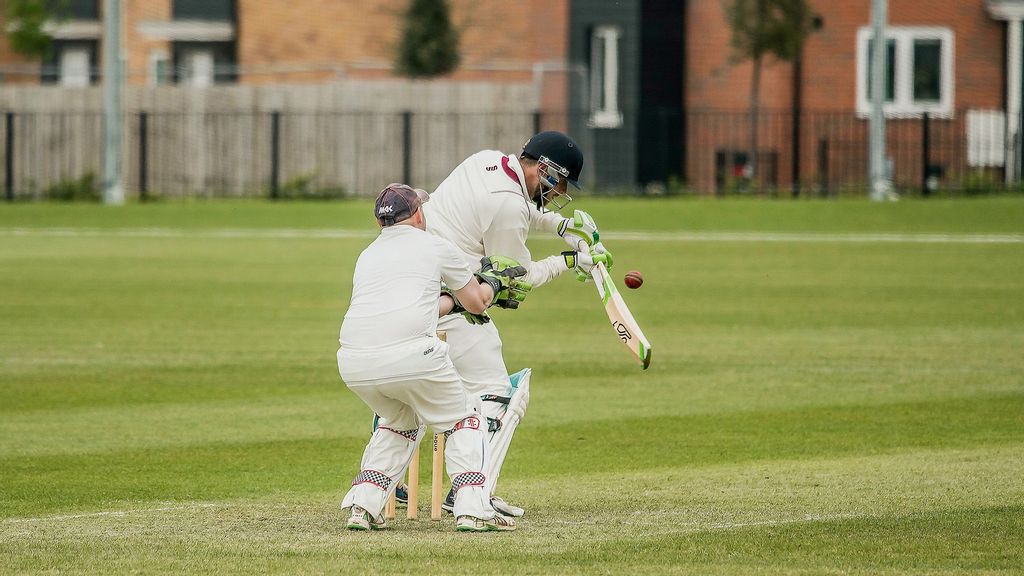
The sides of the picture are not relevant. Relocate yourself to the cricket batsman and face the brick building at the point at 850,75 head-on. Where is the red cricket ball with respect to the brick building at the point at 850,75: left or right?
right

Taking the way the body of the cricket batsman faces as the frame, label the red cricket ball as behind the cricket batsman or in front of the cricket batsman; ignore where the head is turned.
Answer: in front

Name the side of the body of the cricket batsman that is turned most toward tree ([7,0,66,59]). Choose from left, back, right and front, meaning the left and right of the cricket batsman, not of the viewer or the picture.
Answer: left

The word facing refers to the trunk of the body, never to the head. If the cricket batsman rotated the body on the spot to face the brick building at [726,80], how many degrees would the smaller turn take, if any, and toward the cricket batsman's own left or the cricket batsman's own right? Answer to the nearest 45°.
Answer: approximately 90° to the cricket batsman's own left

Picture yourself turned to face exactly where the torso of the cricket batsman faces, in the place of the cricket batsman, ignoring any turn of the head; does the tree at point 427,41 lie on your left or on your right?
on your left

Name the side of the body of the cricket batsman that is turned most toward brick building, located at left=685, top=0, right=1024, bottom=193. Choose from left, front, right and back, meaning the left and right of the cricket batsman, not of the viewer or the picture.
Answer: left

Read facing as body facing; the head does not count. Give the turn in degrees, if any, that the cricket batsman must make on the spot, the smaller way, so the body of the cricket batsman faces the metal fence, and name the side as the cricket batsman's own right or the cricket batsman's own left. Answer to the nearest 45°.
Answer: approximately 90° to the cricket batsman's own left

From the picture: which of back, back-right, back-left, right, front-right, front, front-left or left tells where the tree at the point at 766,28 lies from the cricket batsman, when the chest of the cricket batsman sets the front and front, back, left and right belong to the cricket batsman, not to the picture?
left

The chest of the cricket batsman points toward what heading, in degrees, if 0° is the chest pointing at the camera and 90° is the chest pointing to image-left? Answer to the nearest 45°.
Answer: approximately 270°

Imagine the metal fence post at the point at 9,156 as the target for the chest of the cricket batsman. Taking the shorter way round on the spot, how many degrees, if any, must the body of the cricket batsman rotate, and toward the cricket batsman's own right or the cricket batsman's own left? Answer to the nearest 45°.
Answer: approximately 90° to the cricket batsman's own left
